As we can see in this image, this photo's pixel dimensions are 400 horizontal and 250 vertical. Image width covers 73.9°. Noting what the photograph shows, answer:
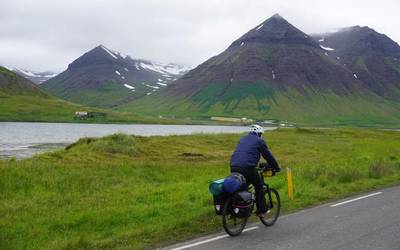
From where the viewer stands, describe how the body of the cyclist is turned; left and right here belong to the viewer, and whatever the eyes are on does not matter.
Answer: facing away from the viewer and to the right of the viewer
